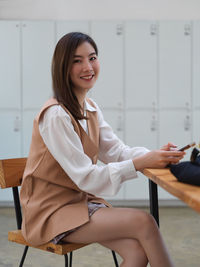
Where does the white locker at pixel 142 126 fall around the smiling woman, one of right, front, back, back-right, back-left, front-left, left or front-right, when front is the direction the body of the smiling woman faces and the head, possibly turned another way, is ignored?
back-left

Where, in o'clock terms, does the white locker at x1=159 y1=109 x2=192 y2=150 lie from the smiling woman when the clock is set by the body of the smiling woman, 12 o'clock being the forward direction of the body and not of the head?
The white locker is roughly at 8 o'clock from the smiling woman.

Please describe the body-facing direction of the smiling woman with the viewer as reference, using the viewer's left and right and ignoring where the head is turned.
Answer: facing the viewer and to the right of the viewer
